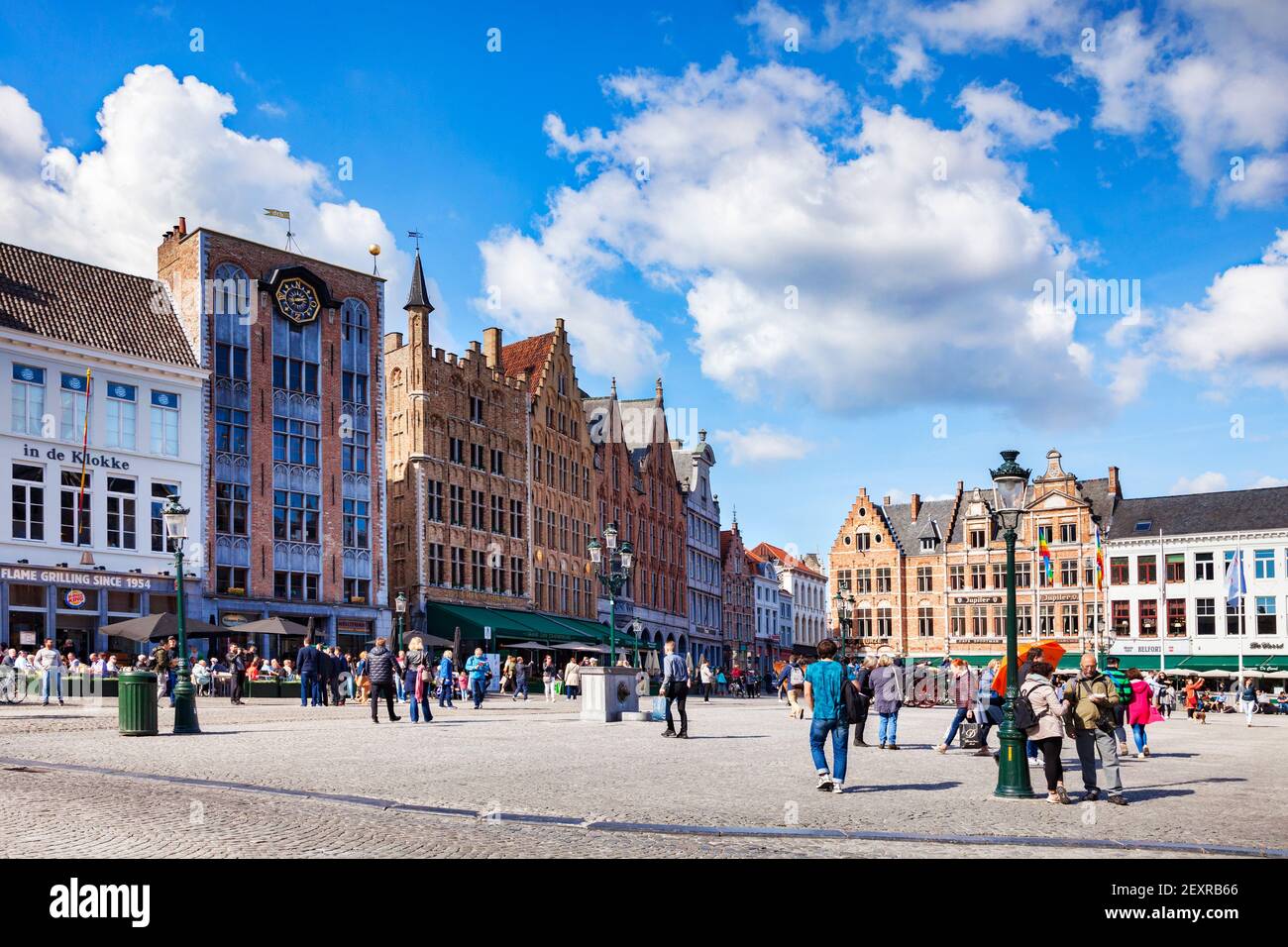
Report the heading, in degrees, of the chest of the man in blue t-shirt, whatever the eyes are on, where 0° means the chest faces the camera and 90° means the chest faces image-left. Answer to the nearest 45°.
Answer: approximately 180°

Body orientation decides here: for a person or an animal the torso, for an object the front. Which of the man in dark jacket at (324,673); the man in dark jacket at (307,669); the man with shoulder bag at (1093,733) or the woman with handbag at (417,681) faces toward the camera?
the man with shoulder bag

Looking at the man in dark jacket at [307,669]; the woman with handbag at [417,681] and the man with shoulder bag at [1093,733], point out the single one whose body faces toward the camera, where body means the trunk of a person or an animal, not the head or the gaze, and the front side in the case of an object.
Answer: the man with shoulder bag

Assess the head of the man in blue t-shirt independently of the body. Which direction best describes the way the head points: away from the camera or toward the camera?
away from the camera

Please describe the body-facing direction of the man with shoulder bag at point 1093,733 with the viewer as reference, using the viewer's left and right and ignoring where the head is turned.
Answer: facing the viewer

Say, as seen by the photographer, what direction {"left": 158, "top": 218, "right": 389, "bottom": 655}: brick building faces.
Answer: facing the viewer and to the right of the viewer

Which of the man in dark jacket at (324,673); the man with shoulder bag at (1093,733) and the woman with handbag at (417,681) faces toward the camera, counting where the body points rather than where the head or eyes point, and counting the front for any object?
the man with shoulder bag
